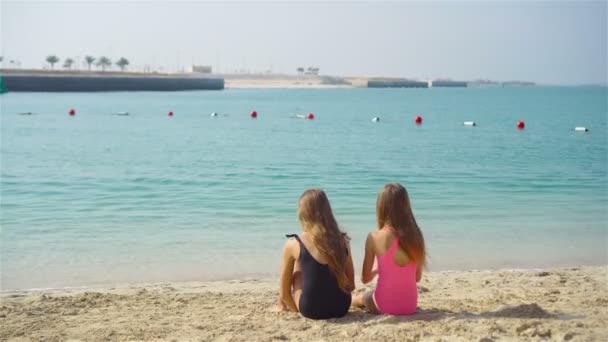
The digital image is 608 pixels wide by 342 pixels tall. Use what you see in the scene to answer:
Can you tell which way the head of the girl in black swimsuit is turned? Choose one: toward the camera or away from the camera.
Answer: away from the camera

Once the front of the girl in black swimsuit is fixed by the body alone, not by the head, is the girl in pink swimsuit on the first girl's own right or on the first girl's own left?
on the first girl's own right

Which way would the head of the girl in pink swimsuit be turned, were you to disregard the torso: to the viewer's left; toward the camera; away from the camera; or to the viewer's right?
away from the camera

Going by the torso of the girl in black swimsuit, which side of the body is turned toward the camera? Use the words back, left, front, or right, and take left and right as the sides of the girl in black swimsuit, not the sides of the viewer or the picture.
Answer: back
